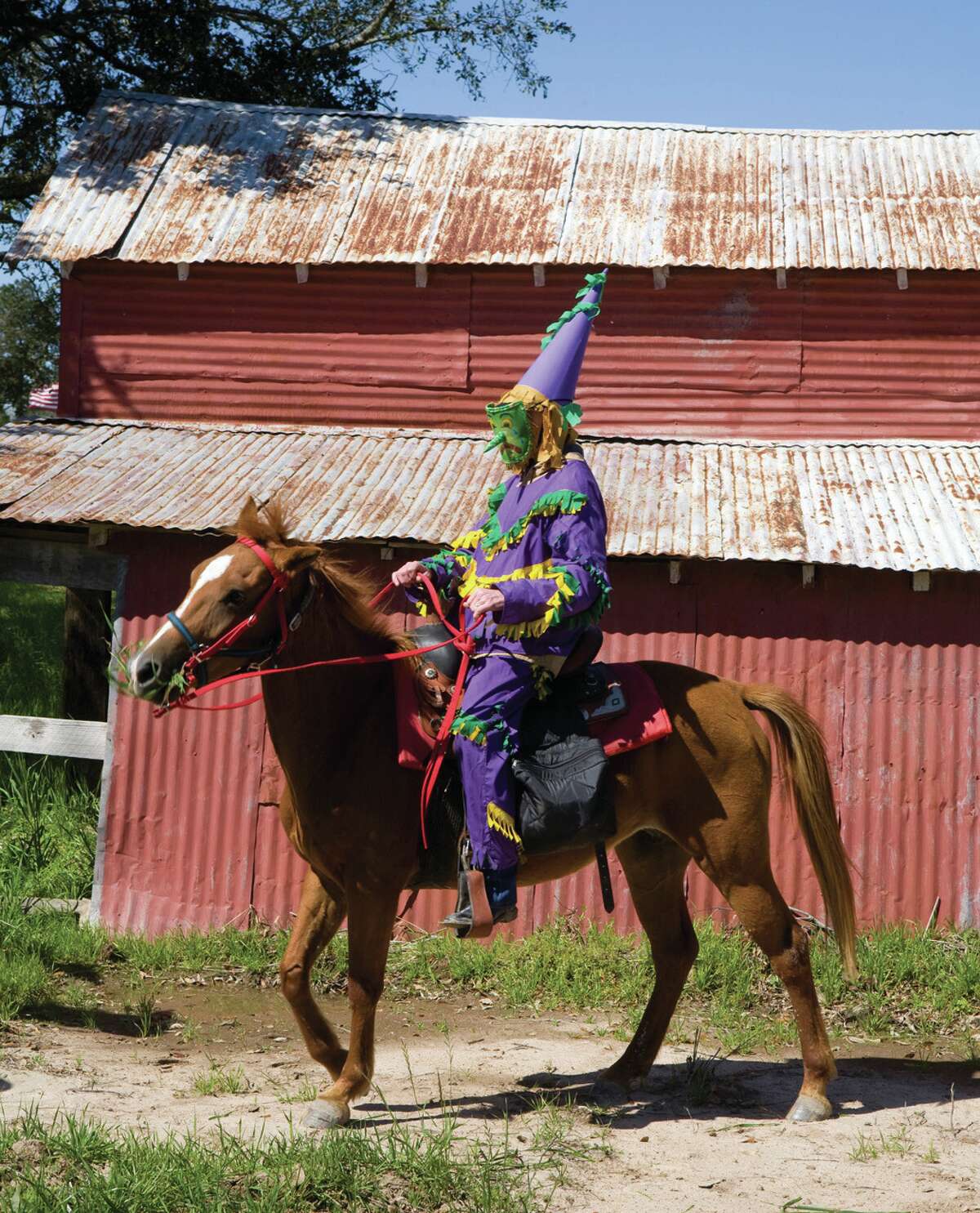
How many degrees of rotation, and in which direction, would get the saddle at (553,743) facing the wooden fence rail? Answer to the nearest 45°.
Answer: approximately 45° to its right

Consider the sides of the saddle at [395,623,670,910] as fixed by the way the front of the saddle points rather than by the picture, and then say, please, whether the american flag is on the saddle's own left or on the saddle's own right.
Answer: on the saddle's own right

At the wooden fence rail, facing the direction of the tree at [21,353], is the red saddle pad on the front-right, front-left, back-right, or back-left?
back-right

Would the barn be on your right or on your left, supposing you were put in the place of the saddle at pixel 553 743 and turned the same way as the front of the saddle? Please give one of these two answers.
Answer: on your right

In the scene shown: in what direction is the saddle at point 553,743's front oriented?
to the viewer's left

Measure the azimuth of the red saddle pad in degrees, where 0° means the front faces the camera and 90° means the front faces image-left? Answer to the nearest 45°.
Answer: approximately 90°

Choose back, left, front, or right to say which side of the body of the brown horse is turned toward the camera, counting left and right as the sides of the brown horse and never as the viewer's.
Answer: left

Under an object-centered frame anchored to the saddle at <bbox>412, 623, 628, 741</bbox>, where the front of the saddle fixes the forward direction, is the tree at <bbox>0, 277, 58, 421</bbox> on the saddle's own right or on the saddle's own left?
on the saddle's own right
